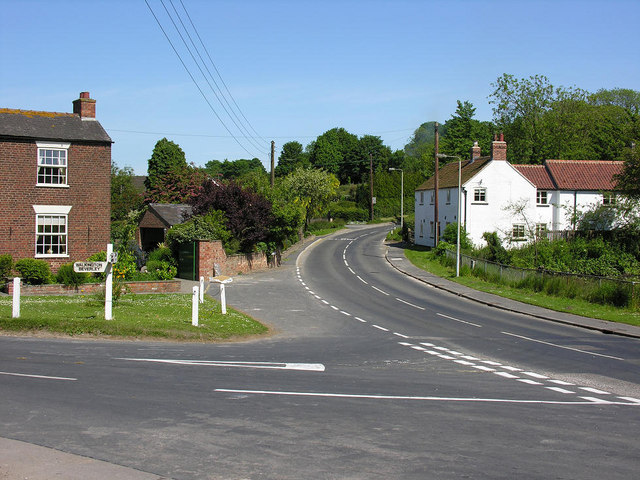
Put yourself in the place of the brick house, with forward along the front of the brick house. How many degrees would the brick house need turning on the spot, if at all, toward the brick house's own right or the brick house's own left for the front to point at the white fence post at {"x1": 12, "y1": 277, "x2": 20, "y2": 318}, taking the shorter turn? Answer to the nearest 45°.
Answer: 0° — it already faces it

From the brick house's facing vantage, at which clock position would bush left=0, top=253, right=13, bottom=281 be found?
The bush is roughly at 1 o'clock from the brick house.

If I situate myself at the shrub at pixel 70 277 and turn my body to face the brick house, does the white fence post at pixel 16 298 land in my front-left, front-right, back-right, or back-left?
back-left

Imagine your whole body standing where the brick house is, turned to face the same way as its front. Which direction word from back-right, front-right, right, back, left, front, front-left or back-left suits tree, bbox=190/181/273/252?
back-left

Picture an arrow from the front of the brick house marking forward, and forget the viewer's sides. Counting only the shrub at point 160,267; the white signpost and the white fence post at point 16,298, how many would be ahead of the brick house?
2

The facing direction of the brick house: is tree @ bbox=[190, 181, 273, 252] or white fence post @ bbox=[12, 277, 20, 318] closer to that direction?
the white fence post

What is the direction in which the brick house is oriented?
toward the camera

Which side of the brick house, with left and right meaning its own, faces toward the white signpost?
front

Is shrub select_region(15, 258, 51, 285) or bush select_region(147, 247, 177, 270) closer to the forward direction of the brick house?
the shrub

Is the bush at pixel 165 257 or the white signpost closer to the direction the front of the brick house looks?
the white signpost
